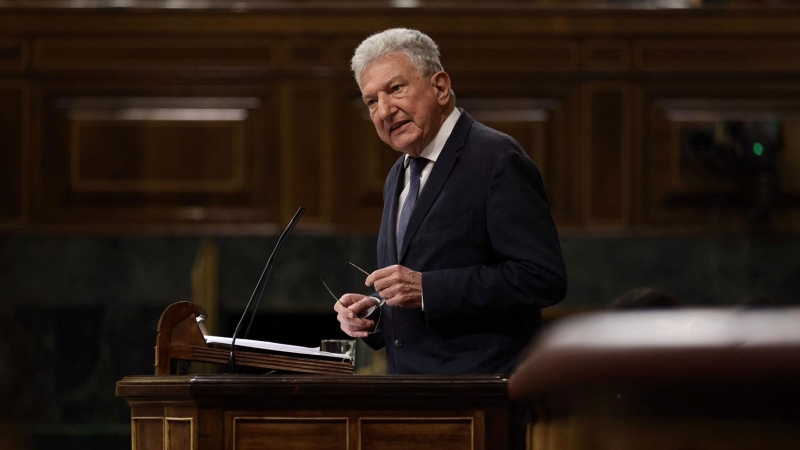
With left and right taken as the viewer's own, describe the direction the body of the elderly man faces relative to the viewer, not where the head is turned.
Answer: facing the viewer and to the left of the viewer

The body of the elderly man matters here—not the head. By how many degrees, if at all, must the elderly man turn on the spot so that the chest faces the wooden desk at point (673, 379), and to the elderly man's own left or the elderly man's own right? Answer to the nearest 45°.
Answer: approximately 45° to the elderly man's own left
